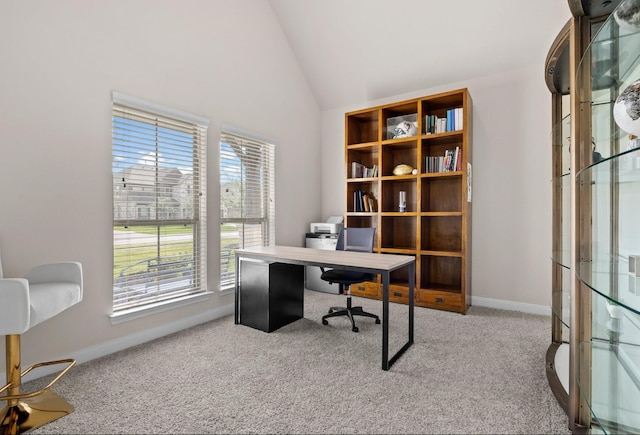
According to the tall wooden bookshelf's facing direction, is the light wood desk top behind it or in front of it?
in front

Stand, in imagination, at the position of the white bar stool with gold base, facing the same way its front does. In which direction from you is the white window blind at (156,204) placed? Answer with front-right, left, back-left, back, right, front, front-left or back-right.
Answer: left

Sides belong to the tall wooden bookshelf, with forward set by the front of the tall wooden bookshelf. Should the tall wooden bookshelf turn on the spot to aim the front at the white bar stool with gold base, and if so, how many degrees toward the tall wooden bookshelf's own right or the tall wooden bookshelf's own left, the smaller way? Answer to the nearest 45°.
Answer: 0° — it already faces it

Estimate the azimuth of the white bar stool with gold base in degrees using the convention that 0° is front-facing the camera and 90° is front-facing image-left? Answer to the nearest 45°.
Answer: approximately 315°

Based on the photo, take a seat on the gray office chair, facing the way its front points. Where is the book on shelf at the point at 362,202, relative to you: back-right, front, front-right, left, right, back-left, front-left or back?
back-right

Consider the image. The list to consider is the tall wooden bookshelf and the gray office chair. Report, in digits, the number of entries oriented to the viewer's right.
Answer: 0

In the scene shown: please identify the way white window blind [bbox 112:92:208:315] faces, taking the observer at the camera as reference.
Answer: facing the viewer and to the right of the viewer

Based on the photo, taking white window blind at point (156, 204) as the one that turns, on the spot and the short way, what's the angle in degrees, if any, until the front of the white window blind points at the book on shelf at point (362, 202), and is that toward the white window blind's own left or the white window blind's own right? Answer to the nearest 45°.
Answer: approximately 45° to the white window blind's own left

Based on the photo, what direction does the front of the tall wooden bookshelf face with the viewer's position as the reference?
facing the viewer and to the left of the viewer

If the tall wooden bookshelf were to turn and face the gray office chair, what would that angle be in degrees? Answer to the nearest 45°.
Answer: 0° — it already faces it

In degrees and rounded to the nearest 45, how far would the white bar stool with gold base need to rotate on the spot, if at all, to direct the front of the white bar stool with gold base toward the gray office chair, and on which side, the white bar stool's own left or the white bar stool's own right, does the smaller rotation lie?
approximately 45° to the white bar stool's own left

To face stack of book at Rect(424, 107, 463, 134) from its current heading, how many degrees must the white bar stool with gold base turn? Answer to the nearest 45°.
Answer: approximately 45° to its left

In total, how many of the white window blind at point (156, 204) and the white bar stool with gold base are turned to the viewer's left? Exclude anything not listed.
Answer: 0

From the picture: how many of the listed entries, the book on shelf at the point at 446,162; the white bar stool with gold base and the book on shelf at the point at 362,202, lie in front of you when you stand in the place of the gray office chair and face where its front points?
1

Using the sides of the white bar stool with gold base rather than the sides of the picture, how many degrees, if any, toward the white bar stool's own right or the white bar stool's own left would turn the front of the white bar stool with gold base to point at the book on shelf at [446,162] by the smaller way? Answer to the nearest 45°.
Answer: approximately 45° to the white bar stool's own left
